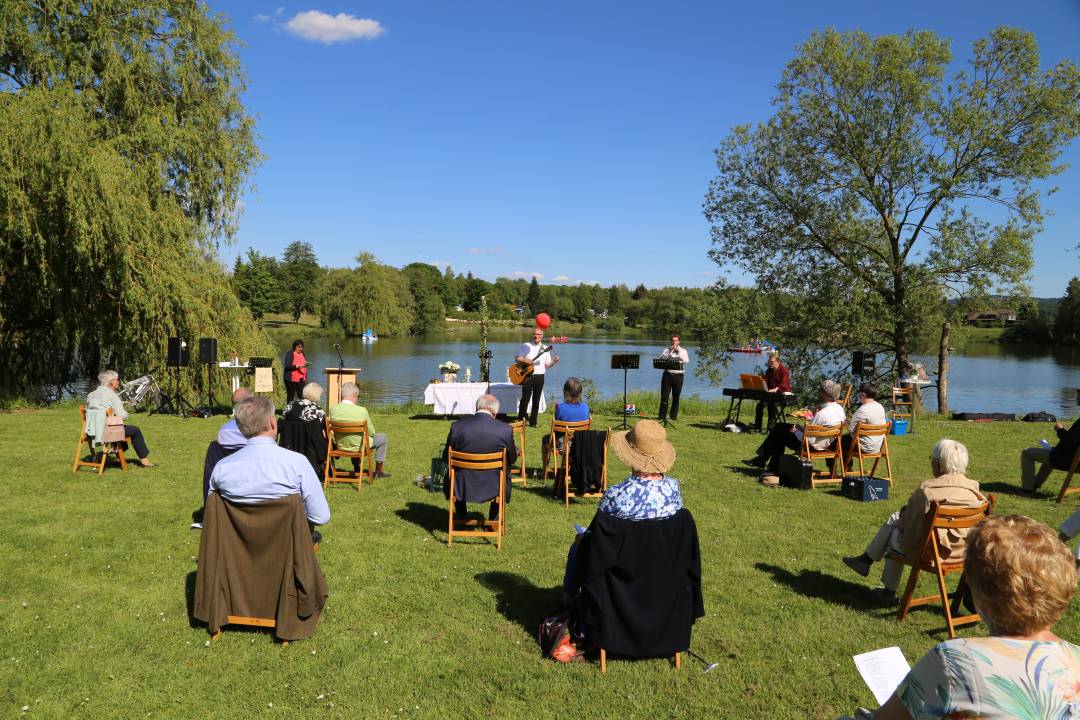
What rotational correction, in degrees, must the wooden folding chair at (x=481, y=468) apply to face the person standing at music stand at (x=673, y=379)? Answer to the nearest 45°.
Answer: approximately 45° to its right

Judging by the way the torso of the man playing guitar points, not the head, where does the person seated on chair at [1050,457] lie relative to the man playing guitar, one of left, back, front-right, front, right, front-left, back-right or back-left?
front-left

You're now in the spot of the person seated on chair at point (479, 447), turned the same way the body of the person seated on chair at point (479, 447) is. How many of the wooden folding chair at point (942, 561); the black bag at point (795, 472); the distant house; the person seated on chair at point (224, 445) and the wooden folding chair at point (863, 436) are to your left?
1

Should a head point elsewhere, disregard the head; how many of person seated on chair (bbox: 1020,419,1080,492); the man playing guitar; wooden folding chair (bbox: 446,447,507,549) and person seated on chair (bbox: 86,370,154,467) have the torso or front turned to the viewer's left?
1

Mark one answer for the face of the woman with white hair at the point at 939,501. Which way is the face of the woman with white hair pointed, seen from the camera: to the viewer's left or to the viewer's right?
to the viewer's left

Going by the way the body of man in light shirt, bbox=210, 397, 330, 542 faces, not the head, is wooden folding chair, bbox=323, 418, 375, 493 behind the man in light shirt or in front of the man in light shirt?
in front

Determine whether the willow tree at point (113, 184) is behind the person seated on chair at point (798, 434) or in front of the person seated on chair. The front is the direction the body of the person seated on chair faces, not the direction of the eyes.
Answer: in front

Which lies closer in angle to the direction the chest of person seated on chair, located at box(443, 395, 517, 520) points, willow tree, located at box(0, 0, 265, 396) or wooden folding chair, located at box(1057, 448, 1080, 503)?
the willow tree

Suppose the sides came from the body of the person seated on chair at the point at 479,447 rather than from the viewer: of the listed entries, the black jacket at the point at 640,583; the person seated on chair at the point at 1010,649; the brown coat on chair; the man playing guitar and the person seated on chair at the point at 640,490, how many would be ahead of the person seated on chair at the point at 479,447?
1

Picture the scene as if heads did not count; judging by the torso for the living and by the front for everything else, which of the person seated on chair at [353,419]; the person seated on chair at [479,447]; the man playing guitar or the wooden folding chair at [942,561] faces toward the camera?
the man playing guitar

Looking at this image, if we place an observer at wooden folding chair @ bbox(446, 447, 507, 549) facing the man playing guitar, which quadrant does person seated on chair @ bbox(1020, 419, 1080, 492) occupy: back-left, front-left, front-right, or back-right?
front-right

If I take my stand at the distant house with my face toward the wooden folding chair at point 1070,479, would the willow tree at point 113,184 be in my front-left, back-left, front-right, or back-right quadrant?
front-right

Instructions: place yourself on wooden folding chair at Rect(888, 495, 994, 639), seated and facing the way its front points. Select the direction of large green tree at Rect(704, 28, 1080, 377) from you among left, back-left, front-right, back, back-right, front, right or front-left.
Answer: front-right

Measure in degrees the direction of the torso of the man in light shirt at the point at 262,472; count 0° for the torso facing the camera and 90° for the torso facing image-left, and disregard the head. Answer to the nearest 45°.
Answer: approximately 180°

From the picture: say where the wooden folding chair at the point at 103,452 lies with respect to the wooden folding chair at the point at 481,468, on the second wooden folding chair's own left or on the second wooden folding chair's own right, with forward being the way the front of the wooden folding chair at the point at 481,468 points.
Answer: on the second wooden folding chair's own left
